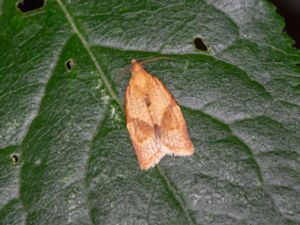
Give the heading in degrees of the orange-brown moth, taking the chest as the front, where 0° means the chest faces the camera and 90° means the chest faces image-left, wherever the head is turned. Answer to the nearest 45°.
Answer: approximately 180°
